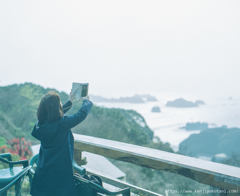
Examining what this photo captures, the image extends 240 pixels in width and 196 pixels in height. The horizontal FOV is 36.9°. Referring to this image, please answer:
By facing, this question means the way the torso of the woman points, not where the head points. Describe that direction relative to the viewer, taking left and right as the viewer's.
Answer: facing away from the viewer and to the right of the viewer

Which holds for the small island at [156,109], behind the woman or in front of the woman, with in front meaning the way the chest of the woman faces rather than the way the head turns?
in front

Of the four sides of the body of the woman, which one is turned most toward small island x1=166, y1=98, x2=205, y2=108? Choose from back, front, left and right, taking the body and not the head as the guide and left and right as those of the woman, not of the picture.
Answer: front

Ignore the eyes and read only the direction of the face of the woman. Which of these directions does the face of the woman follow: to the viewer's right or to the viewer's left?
to the viewer's right

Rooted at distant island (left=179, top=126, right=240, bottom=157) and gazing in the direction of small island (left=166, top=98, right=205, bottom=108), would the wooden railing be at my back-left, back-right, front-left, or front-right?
back-left

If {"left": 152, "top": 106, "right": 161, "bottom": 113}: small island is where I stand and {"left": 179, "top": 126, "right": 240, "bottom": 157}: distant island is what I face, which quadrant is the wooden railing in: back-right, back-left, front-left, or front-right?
front-right

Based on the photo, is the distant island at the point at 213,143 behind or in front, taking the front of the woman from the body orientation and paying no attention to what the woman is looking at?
in front

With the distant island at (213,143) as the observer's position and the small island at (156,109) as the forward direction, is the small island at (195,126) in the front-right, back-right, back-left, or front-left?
front-right
